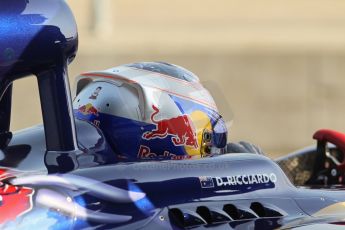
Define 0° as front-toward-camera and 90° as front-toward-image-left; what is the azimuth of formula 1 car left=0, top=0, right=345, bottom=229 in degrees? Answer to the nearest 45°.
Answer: approximately 270°
